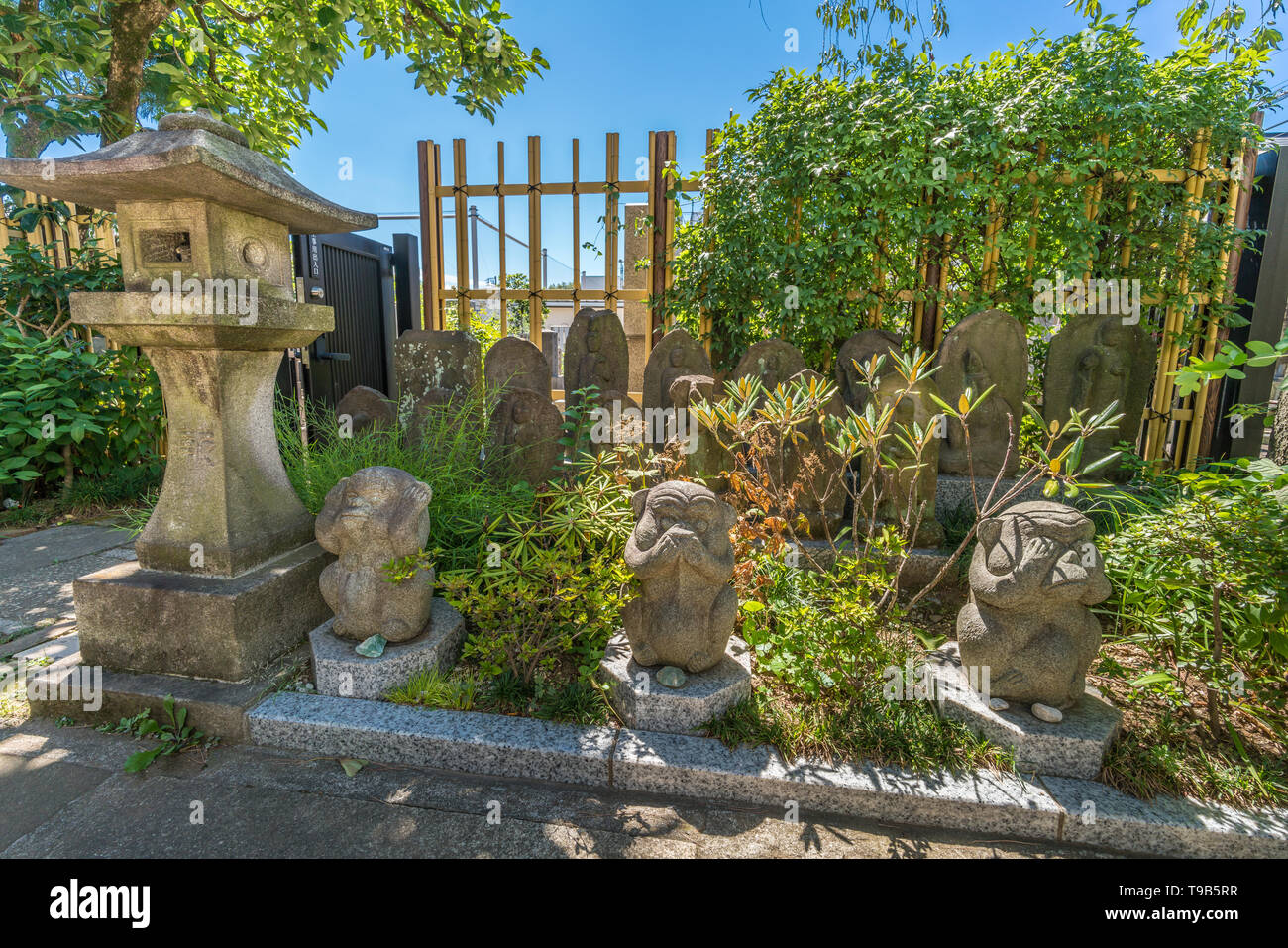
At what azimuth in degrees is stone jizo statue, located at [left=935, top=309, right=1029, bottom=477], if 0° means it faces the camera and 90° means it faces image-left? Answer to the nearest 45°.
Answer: approximately 45°

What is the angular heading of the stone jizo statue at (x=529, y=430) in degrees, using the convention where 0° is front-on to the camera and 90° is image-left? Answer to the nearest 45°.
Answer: approximately 0°

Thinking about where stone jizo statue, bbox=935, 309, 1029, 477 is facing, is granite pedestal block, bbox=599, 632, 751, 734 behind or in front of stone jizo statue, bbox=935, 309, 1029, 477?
in front

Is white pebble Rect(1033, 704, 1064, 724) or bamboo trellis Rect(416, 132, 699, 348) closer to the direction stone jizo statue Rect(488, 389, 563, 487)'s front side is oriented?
the white pebble

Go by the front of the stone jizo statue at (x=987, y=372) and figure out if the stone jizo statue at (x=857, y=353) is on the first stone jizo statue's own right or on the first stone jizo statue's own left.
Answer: on the first stone jizo statue's own right

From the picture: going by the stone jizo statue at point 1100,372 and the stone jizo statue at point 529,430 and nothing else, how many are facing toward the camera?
2

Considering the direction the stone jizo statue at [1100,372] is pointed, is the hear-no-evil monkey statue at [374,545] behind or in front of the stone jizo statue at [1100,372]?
in front

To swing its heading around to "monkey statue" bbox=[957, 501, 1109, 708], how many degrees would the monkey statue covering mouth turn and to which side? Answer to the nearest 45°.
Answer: approximately 90° to its left

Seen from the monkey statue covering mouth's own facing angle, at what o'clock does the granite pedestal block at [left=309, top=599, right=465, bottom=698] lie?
The granite pedestal block is roughly at 3 o'clock from the monkey statue covering mouth.

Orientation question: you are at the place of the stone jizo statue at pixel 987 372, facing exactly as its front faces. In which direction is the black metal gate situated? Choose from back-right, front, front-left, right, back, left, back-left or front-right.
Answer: front-right

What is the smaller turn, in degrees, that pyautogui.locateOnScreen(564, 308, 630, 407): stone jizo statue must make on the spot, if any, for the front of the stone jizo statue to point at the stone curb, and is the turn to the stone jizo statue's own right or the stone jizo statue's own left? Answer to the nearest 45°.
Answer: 0° — it already faces it

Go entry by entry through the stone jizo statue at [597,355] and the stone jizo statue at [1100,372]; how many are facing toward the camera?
2
